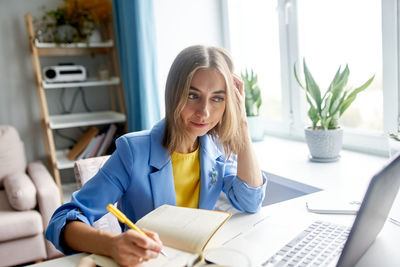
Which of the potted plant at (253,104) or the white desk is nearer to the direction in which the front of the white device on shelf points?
the white desk

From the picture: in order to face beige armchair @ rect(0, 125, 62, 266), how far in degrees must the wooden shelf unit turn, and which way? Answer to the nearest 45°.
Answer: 0° — it already faces it

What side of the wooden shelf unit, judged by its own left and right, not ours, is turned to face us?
front

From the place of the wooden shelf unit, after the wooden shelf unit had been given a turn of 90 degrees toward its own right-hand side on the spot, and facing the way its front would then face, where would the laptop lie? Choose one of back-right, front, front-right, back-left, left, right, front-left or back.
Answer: left

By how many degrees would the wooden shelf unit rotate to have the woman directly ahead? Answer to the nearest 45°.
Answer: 0° — it already faces them

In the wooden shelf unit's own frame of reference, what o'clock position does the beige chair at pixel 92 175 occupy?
The beige chair is roughly at 12 o'clock from the wooden shelf unit.

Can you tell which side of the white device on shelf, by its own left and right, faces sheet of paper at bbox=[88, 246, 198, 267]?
front

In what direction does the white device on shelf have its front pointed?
toward the camera

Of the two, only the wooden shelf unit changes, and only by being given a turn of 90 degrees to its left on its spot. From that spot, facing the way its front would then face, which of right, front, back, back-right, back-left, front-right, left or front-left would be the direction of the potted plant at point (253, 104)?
front-right

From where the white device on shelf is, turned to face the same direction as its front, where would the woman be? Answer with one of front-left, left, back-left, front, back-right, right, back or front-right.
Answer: front
